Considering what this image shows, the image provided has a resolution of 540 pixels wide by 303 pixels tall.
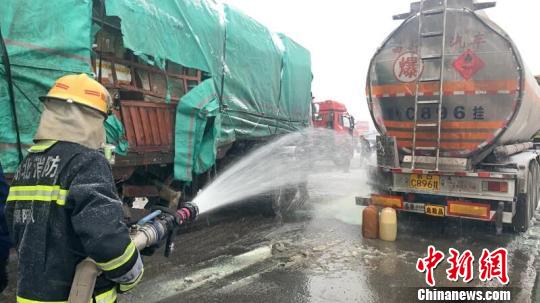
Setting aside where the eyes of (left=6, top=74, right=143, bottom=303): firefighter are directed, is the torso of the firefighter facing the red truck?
yes

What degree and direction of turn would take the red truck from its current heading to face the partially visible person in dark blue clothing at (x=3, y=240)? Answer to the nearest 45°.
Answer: approximately 45° to its right

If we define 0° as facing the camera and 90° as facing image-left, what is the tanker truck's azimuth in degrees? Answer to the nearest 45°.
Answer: approximately 225°

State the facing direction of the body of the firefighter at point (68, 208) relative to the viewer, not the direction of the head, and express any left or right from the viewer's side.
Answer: facing away from the viewer and to the right of the viewer

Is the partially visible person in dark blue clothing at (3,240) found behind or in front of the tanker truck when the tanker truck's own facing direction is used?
behind

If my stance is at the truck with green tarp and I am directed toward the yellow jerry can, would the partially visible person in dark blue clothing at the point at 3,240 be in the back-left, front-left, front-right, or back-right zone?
front-right

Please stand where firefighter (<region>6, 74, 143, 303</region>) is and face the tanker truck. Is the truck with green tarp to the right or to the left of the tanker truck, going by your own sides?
left

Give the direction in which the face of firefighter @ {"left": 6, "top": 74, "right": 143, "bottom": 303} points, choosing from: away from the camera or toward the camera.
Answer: away from the camera

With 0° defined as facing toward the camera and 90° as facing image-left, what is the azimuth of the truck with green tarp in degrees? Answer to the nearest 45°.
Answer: approximately 225°

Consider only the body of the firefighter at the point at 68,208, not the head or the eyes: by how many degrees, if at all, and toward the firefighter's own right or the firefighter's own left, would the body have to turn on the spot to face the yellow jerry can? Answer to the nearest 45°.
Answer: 0° — they already face it

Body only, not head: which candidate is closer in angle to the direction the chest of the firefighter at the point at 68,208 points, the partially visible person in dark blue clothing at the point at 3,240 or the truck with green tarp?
the truck with green tarp

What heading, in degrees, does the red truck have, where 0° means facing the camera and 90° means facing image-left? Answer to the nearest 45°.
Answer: approximately 315°

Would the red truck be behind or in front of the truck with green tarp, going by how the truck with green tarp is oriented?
in front
